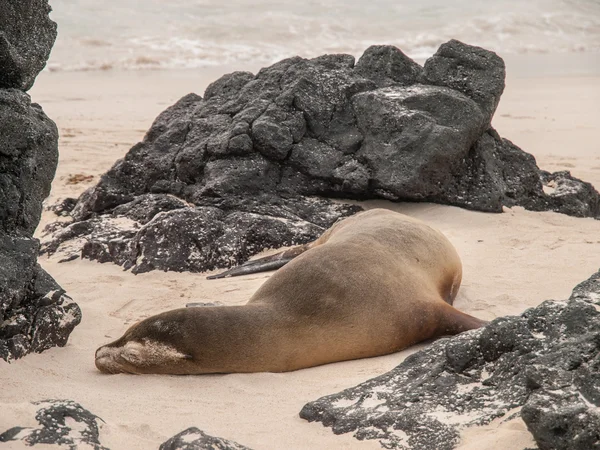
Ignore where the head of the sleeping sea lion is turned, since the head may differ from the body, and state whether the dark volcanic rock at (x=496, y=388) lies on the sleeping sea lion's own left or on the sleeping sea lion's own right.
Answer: on the sleeping sea lion's own left

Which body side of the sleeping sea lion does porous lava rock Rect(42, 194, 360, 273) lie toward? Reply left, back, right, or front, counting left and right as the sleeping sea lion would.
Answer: right

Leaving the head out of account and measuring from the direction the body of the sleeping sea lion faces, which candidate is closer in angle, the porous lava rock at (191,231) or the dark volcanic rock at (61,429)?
the dark volcanic rock

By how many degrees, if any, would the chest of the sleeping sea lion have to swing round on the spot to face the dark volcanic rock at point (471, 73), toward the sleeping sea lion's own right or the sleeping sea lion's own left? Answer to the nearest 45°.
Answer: approximately 135° to the sleeping sea lion's own right

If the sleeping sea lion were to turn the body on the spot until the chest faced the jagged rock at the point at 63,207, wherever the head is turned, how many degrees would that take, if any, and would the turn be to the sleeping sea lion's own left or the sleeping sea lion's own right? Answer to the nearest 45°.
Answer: approximately 90° to the sleeping sea lion's own right

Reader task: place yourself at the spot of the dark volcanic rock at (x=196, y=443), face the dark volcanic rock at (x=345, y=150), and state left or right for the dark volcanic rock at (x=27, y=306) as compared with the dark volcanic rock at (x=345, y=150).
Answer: left

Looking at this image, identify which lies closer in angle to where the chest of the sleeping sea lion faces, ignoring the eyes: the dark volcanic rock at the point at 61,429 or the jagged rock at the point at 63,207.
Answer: the dark volcanic rock

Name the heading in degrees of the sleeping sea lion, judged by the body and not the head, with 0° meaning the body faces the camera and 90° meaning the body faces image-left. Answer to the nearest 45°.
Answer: approximately 45°
